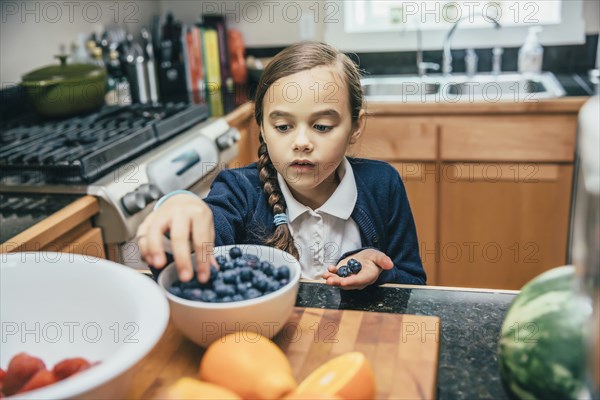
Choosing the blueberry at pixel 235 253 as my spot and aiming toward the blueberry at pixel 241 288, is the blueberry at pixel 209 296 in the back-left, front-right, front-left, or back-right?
front-right

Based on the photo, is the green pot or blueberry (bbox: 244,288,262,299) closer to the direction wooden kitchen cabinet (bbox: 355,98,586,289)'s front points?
the blueberry

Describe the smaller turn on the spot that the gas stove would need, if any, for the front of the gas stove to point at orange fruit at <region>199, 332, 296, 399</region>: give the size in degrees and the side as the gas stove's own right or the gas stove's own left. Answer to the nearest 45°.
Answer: approximately 45° to the gas stove's own right

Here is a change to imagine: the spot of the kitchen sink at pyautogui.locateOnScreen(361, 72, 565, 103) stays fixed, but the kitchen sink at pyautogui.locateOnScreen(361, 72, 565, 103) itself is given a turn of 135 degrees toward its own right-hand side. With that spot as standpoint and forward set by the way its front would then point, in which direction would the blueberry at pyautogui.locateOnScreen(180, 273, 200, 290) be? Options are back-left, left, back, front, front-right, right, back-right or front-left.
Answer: back-left

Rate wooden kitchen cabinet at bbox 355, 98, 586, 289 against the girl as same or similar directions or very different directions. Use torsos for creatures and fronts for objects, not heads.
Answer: same or similar directions

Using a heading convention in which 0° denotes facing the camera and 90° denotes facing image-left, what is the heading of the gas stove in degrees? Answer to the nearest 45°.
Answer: approximately 315°

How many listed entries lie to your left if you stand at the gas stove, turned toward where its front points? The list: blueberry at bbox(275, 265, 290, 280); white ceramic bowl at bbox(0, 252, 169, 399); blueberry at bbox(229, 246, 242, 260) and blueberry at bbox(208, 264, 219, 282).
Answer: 0

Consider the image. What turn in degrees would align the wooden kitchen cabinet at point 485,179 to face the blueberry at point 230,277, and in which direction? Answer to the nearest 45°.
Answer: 0° — it already faces it

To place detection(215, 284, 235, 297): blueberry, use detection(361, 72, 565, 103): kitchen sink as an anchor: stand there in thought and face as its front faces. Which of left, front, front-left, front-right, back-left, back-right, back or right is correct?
front

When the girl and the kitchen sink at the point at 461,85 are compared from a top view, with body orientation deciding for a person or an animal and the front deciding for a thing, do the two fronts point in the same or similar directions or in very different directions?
same or similar directions

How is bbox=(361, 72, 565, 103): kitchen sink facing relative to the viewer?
toward the camera

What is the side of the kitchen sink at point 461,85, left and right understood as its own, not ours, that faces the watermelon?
front

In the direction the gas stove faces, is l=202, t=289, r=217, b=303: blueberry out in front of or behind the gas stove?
in front

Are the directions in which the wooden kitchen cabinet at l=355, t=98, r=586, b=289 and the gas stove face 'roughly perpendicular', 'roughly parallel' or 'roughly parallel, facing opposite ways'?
roughly perpendicular

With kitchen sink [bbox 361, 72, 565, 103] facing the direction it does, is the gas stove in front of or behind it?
in front

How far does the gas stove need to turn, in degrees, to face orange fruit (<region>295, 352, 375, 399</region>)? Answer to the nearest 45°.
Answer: approximately 45° to its right

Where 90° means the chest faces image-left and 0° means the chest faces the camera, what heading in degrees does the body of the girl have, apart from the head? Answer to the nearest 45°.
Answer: approximately 0°
